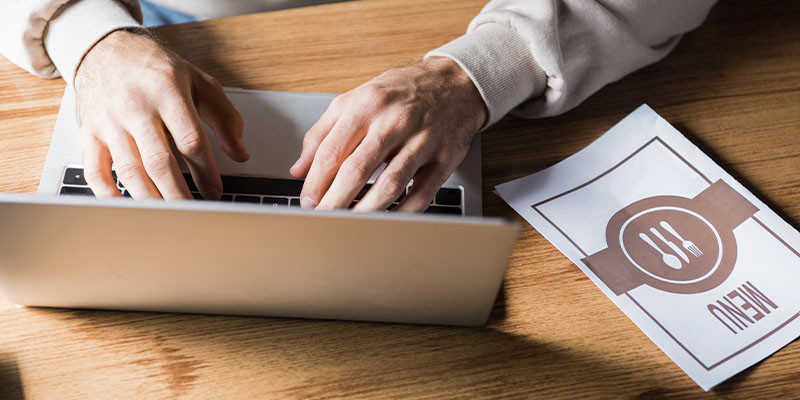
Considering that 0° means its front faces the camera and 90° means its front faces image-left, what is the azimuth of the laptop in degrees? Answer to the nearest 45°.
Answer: approximately 180°
